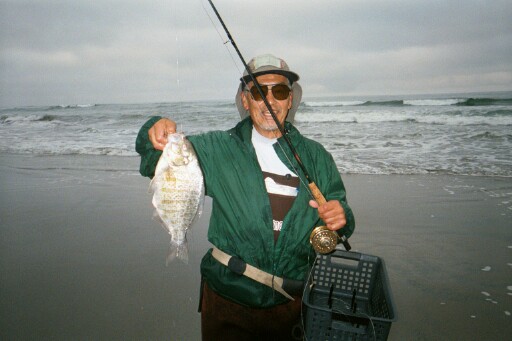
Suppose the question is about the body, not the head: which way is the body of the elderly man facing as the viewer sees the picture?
toward the camera
